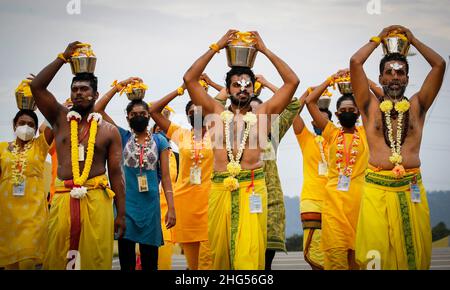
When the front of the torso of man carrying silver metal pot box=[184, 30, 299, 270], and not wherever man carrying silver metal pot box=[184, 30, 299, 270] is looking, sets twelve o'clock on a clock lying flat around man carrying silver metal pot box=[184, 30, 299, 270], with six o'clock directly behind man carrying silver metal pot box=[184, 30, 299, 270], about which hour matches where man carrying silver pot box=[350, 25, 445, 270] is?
man carrying silver pot box=[350, 25, 445, 270] is roughly at 9 o'clock from man carrying silver metal pot box=[184, 30, 299, 270].

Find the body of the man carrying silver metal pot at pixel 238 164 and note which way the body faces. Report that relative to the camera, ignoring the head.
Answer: toward the camera

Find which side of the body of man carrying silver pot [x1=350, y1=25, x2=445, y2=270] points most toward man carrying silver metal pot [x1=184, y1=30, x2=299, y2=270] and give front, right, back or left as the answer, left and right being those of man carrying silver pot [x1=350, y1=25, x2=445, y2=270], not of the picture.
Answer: right

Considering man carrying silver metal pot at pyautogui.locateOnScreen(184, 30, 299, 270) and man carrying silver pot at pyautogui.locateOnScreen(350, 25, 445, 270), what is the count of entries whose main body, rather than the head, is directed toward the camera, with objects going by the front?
2

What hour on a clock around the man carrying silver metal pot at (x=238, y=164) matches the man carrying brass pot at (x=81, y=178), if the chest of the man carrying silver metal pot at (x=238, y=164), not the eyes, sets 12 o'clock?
the man carrying brass pot at (x=81, y=178) is roughly at 3 o'clock from the man carrying silver metal pot at (x=238, y=164).

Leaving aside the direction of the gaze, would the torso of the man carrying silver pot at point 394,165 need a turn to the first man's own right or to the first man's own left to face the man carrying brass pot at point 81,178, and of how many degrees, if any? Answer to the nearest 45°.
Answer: approximately 90° to the first man's own right
